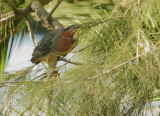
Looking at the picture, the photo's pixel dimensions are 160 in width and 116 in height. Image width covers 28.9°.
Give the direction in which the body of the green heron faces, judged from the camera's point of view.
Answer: to the viewer's right
